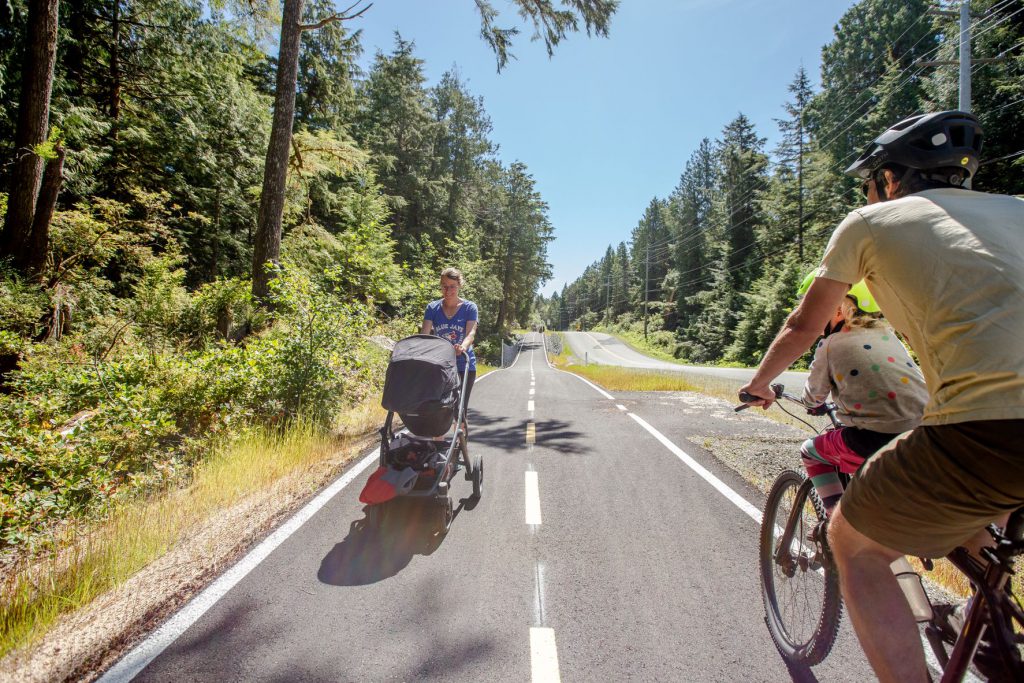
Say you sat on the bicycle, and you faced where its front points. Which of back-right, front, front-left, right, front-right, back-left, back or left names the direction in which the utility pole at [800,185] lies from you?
front-right

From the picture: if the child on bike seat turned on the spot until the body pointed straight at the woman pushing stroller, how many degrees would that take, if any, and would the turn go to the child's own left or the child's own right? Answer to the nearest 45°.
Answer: approximately 45° to the child's own left

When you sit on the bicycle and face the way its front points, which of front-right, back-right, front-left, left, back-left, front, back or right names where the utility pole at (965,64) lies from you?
front-right

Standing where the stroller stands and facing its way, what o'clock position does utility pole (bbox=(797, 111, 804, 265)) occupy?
The utility pole is roughly at 6 o'clock from the stroller.

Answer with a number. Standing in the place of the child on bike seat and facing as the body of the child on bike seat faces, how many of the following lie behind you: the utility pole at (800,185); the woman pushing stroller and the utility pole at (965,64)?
0

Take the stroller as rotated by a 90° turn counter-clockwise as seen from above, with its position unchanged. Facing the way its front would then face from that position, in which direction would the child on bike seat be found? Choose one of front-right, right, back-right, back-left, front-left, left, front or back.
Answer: front

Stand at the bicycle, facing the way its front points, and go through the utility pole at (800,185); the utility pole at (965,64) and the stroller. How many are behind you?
0

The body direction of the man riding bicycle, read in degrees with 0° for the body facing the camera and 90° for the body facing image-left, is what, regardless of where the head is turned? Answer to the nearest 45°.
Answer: approximately 135°

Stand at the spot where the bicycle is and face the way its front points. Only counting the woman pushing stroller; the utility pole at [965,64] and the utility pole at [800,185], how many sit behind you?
0

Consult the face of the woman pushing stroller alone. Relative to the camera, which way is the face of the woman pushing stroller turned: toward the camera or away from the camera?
toward the camera

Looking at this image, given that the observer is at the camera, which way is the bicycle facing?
facing away from the viewer and to the left of the viewer

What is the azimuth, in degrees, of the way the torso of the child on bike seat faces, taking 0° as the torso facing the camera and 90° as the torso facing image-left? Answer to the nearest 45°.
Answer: approximately 135°
